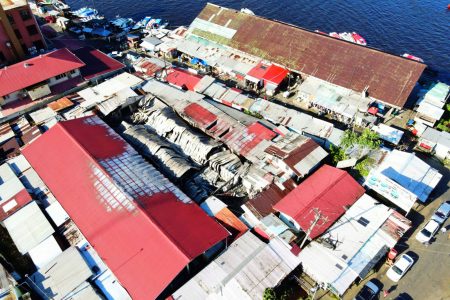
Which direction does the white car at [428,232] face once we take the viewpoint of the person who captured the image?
facing the viewer and to the left of the viewer
